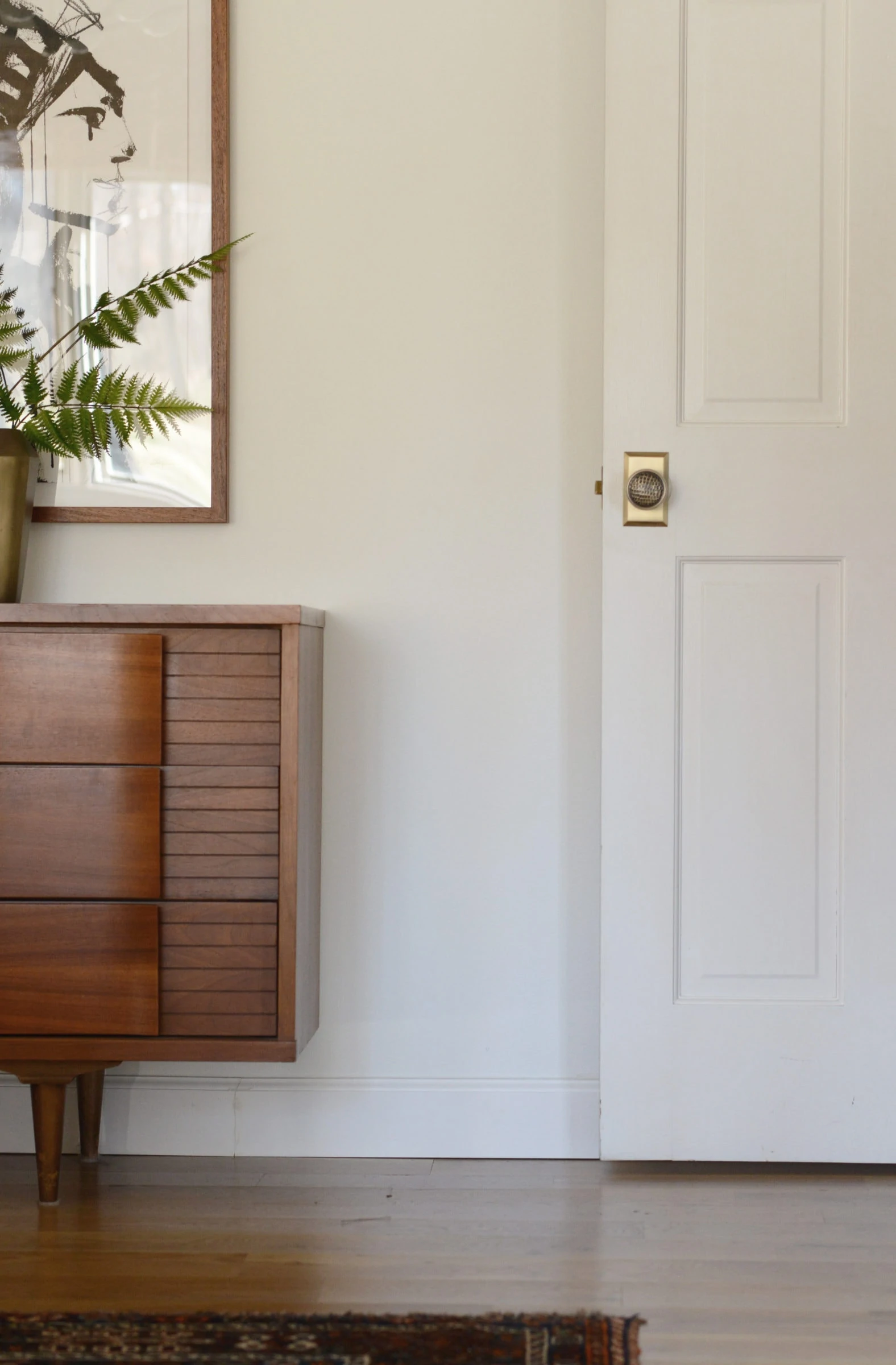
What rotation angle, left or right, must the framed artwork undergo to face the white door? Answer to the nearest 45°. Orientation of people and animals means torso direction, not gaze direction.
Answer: approximately 90° to its left

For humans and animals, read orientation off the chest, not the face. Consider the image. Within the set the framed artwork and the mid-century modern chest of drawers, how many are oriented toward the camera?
2

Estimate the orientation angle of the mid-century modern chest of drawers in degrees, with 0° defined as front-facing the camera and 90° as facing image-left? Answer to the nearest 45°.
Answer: approximately 0°

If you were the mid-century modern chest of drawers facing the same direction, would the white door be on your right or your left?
on your left
